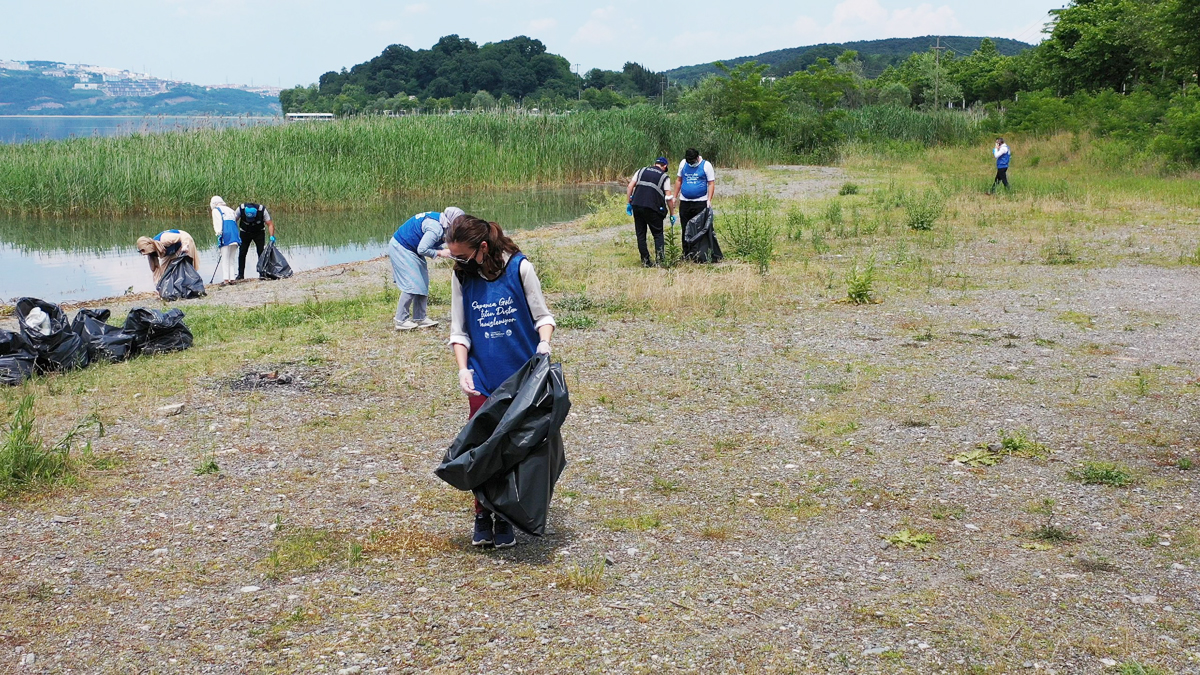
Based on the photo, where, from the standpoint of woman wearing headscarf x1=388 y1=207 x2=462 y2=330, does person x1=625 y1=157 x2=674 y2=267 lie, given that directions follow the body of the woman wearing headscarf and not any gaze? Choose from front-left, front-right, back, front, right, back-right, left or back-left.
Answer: front-left

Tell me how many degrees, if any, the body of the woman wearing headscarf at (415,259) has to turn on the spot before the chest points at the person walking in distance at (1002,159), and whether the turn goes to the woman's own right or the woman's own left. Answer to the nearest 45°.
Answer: approximately 45° to the woman's own left

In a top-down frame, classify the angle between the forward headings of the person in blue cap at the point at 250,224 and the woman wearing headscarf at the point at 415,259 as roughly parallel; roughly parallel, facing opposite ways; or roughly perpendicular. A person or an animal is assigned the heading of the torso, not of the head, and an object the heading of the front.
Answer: roughly perpendicular

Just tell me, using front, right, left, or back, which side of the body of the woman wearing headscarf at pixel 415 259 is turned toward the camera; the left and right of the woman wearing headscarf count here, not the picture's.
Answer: right

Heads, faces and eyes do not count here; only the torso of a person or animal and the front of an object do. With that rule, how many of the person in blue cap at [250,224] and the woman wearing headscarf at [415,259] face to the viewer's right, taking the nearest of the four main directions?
1
